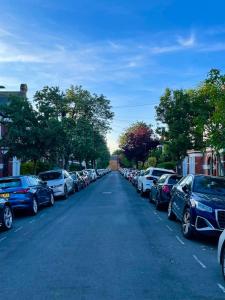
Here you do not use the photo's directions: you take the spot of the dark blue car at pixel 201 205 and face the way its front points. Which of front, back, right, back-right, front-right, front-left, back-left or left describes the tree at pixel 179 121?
back-left

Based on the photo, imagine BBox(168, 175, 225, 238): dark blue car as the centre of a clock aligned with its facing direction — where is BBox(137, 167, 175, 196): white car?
The white car is roughly at 7 o'clock from the dark blue car.

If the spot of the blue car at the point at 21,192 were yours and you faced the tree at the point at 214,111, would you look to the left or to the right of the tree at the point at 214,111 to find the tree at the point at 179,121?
left

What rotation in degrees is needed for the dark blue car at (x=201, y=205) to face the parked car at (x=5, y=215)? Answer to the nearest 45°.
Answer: approximately 135° to its right

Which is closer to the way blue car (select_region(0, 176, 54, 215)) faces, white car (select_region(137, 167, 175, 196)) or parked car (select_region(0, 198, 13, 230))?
the white car

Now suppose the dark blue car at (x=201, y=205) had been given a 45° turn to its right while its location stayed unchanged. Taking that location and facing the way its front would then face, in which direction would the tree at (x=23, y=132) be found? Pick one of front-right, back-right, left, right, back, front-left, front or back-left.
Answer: back-right

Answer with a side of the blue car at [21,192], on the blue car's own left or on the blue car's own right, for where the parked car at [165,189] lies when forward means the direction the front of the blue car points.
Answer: on the blue car's own right

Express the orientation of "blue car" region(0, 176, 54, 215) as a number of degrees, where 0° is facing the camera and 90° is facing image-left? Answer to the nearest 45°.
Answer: approximately 225°

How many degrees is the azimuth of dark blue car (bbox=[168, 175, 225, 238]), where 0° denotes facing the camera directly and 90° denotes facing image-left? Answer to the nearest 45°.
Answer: approximately 315°

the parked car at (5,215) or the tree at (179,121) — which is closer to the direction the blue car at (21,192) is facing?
the tree

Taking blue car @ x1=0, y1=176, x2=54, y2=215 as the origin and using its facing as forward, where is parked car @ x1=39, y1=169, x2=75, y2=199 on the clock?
The parked car is roughly at 11 o'clock from the blue car.
